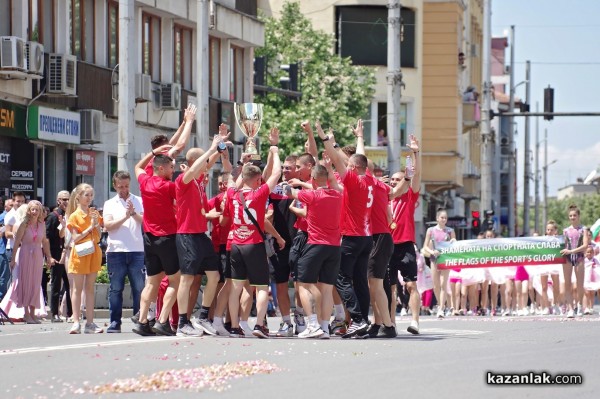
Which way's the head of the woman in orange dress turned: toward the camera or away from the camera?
toward the camera

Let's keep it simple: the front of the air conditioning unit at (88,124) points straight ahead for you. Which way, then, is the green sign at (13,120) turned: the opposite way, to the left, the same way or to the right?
the same way

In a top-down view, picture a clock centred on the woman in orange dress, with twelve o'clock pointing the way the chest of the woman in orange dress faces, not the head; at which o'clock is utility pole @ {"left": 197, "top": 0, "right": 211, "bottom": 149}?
The utility pole is roughly at 8 o'clock from the woman in orange dress.

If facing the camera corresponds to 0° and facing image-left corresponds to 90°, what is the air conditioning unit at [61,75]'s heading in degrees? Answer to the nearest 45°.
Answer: approximately 315°

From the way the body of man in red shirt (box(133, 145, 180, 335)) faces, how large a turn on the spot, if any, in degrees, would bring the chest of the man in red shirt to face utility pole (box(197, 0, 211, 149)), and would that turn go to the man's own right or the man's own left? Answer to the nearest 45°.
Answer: approximately 45° to the man's own left

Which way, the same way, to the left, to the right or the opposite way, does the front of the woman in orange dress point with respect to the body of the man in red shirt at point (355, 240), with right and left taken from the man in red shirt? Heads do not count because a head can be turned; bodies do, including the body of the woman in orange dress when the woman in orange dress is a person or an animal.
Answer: the opposite way

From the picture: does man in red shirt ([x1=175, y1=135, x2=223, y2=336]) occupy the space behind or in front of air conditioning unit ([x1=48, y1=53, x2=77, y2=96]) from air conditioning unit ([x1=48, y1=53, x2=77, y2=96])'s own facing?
in front

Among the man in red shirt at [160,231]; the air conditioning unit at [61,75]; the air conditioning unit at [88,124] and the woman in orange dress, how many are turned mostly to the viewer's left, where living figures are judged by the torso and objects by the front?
0

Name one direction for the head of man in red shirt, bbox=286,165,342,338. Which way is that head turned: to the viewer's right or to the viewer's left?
to the viewer's left

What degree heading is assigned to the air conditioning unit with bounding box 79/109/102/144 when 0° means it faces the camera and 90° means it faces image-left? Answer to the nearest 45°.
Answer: approximately 315°

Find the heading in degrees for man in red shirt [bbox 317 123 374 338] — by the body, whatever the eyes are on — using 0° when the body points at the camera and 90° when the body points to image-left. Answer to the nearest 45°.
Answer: approximately 135°

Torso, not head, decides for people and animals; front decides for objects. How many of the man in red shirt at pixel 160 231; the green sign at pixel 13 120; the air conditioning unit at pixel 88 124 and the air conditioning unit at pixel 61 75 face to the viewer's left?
0

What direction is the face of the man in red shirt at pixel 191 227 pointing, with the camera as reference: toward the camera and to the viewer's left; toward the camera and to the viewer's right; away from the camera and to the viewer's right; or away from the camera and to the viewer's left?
away from the camera and to the viewer's right

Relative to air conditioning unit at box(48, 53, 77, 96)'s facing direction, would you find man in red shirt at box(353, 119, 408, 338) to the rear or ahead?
ahead

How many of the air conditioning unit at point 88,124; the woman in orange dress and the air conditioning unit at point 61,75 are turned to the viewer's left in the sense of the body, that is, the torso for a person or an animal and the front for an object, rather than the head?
0

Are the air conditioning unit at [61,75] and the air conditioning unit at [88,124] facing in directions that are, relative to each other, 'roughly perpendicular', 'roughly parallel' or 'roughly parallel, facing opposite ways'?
roughly parallel

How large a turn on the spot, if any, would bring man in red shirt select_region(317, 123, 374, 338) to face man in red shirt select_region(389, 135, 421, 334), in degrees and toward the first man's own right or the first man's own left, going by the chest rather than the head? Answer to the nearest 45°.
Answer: approximately 90° to the first man's own right
